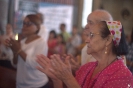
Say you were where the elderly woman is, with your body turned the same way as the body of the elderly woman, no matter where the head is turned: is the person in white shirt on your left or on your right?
on your right

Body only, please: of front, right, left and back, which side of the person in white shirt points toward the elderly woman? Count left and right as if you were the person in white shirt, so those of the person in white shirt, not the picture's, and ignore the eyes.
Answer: left

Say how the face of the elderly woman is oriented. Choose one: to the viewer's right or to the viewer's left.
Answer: to the viewer's left

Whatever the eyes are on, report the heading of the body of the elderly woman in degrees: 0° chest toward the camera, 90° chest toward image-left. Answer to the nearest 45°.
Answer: approximately 45°

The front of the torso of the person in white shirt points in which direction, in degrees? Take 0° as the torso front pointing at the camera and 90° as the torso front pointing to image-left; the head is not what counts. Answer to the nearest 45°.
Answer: approximately 45°
